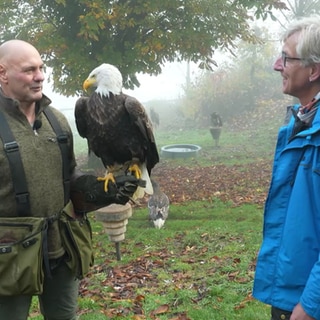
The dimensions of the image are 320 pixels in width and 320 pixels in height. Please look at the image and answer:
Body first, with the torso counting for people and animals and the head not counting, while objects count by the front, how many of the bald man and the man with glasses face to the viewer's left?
1

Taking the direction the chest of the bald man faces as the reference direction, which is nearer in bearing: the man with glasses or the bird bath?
the man with glasses

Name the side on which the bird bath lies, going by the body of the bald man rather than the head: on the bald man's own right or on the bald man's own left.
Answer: on the bald man's own left

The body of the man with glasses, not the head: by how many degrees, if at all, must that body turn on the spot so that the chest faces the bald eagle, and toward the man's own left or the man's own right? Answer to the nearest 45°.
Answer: approximately 45° to the man's own right

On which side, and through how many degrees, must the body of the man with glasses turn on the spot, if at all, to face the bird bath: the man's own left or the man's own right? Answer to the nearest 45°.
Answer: approximately 90° to the man's own right

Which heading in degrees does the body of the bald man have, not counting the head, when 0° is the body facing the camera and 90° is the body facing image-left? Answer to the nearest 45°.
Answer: approximately 315°

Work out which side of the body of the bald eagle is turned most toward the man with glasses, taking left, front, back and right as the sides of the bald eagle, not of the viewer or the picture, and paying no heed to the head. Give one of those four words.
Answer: left

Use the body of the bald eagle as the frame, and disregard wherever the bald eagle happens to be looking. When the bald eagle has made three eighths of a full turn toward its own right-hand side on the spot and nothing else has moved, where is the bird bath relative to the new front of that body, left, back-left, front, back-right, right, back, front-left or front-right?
front

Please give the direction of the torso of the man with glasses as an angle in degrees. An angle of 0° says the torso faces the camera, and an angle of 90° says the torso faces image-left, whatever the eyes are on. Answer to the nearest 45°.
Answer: approximately 90°

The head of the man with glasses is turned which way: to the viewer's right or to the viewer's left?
to the viewer's left
